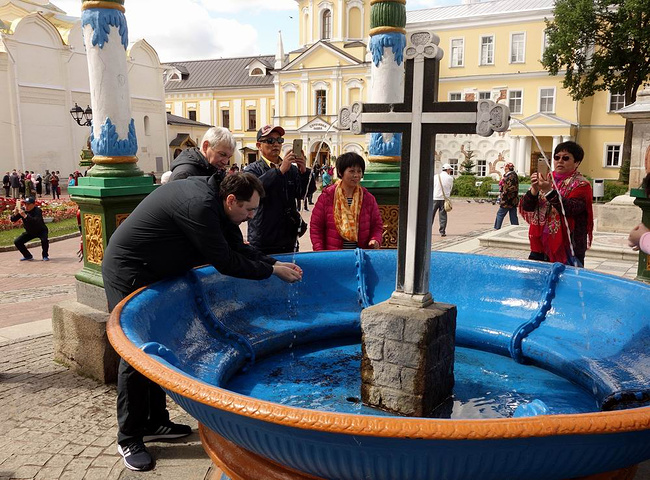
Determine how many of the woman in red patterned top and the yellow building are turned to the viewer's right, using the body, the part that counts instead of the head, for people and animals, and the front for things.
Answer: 0

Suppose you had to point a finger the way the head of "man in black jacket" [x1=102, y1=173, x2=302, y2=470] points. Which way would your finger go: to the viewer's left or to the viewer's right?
to the viewer's right

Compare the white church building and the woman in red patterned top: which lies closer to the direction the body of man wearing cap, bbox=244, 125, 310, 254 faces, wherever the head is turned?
the woman in red patterned top

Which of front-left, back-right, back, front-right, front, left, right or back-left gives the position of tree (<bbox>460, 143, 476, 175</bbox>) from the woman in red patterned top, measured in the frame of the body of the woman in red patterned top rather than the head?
back-right

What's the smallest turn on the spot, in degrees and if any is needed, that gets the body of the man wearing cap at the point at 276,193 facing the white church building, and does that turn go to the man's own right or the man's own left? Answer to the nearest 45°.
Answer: approximately 180°

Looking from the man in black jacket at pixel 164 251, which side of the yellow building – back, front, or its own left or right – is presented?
front

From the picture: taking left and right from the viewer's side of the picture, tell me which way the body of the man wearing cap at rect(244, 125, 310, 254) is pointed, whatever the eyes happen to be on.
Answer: facing the viewer and to the right of the viewer

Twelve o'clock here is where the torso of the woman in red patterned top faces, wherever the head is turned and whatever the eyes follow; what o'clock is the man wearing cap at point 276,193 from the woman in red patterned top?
The man wearing cap is roughly at 1 o'clock from the woman in red patterned top.

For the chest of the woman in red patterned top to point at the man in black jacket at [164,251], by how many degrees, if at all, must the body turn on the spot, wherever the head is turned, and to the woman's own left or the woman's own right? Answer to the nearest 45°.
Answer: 0° — they already face them

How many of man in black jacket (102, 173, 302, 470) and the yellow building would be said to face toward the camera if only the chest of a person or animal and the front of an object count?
1

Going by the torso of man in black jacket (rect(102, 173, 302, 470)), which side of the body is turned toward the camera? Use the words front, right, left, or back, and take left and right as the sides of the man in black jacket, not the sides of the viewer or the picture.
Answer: right

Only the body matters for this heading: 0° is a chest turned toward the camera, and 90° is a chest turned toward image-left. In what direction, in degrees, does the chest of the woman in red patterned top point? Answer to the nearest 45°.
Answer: approximately 45°
